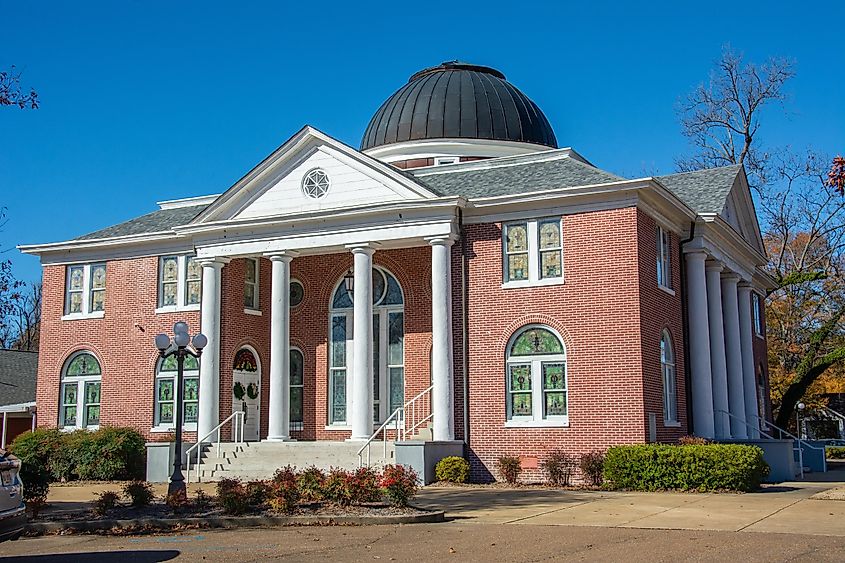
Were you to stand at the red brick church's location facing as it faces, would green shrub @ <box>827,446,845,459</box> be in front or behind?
behind

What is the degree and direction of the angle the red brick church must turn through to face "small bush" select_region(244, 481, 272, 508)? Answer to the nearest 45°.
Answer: approximately 45° to its left

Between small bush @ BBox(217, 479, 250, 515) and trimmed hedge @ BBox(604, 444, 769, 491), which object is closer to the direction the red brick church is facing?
the small bush

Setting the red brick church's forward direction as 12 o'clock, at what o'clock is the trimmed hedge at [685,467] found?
The trimmed hedge is roughly at 9 o'clock from the red brick church.

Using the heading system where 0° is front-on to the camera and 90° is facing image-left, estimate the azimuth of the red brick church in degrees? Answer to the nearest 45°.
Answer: approximately 45°

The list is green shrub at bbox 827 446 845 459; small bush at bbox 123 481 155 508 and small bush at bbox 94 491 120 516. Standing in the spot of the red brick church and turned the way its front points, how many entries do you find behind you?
1
